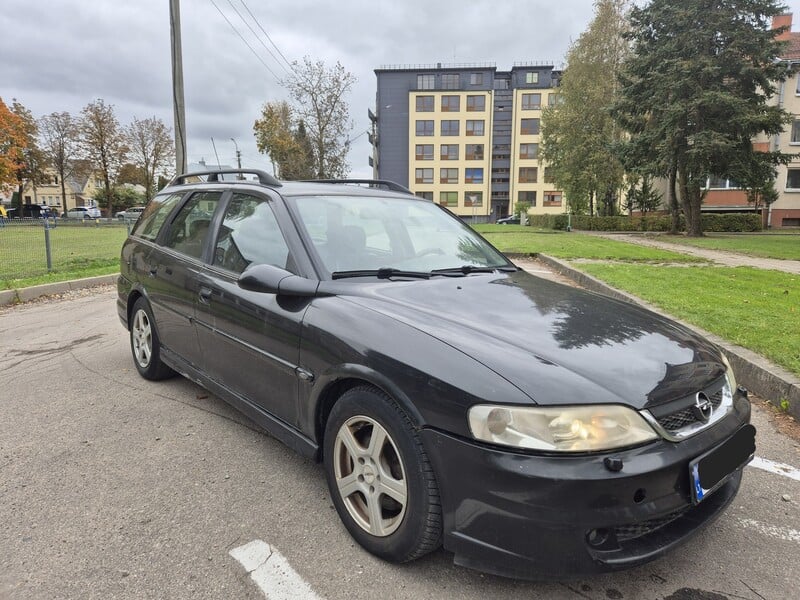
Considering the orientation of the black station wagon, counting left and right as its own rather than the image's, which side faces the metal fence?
back

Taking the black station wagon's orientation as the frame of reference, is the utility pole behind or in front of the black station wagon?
behind

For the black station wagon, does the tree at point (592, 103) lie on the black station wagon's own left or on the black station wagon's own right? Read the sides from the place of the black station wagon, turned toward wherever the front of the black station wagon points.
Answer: on the black station wagon's own left

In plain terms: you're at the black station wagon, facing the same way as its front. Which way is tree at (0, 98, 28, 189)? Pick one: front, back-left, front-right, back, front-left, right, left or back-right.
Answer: back

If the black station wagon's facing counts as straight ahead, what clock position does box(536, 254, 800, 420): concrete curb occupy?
The concrete curb is roughly at 9 o'clock from the black station wagon.

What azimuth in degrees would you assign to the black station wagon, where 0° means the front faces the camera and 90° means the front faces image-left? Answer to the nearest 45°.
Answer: approximately 315°

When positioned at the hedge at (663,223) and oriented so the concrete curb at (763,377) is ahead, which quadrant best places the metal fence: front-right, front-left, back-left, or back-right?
front-right
